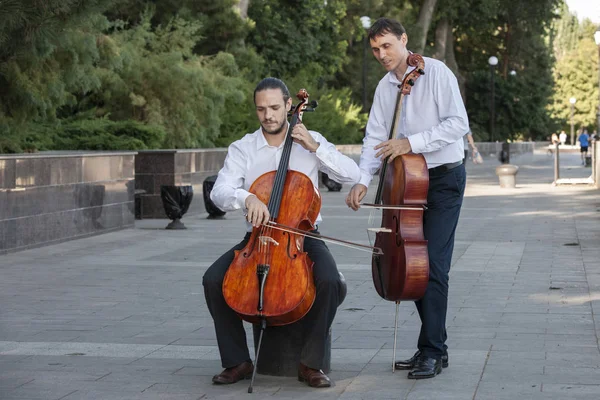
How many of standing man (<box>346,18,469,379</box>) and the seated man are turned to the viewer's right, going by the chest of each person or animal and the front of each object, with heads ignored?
0

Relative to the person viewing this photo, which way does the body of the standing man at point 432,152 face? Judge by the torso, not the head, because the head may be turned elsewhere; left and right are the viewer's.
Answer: facing the viewer and to the left of the viewer

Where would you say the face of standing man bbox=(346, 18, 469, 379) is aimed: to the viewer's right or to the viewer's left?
to the viewer's left

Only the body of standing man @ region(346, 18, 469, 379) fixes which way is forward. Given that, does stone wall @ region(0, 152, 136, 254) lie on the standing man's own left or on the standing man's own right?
on the standing man's own right

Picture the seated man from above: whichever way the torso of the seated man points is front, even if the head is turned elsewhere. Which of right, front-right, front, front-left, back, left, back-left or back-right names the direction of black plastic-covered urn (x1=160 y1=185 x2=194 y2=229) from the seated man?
back

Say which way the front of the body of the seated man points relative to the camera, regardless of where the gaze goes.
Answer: toward the camera

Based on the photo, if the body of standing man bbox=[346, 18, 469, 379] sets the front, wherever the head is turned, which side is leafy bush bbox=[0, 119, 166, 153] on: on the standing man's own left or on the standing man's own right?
on the standing man's own right
